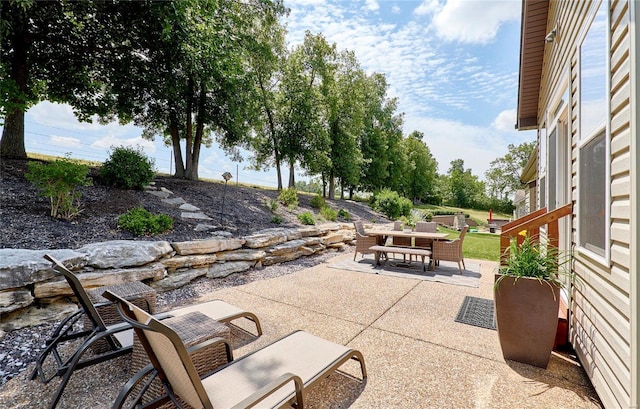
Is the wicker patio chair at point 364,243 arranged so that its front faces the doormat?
no

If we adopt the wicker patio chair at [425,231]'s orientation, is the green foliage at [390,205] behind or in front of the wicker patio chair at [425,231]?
behind

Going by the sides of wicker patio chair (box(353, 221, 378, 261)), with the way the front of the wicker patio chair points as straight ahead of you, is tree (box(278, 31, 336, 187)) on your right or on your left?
on your left

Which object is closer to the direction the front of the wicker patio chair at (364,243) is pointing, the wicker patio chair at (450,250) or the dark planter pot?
the wicker patio chair

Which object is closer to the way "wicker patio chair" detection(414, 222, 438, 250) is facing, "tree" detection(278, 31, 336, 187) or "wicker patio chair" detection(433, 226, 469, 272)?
the wicker patio chair

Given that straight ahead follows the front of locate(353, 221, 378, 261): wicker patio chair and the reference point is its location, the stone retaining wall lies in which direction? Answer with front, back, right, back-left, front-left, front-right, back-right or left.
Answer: back-right

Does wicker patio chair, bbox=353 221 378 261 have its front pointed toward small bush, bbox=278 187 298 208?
no

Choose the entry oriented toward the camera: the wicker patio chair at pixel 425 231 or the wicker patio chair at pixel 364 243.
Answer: the wicker patio chair at pixel 425 231

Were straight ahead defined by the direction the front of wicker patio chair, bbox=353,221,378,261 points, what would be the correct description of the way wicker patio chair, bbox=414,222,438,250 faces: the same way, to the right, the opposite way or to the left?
to the right

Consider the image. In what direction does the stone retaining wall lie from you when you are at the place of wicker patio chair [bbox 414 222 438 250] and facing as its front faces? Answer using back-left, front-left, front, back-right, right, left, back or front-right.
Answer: front-right

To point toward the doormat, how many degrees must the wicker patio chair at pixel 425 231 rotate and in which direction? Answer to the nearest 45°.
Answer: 0° — it already faces it

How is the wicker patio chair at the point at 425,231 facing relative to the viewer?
toward the camera

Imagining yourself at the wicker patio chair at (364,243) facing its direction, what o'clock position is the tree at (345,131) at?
The tree is roughly at 9 o'clock from the wicker patio chair.

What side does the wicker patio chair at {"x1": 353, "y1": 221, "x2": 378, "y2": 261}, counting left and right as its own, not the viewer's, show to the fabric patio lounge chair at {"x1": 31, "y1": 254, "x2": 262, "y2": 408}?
right

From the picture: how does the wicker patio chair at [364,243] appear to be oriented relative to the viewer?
to the viewer's right

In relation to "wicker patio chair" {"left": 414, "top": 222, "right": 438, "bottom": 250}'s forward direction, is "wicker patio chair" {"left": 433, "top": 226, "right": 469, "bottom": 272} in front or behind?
in front

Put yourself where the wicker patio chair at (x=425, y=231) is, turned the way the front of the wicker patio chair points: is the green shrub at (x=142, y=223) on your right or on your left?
on your right

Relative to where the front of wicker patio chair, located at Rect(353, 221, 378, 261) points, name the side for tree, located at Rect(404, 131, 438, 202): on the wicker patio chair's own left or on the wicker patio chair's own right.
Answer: on the wicker patio chair's own left

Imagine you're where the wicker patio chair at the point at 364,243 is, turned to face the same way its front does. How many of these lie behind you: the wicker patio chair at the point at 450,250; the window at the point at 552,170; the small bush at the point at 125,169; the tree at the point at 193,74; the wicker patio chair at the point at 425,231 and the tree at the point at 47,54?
3

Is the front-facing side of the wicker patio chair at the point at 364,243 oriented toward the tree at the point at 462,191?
no

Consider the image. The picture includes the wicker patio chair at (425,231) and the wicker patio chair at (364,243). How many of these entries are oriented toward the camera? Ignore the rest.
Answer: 1
